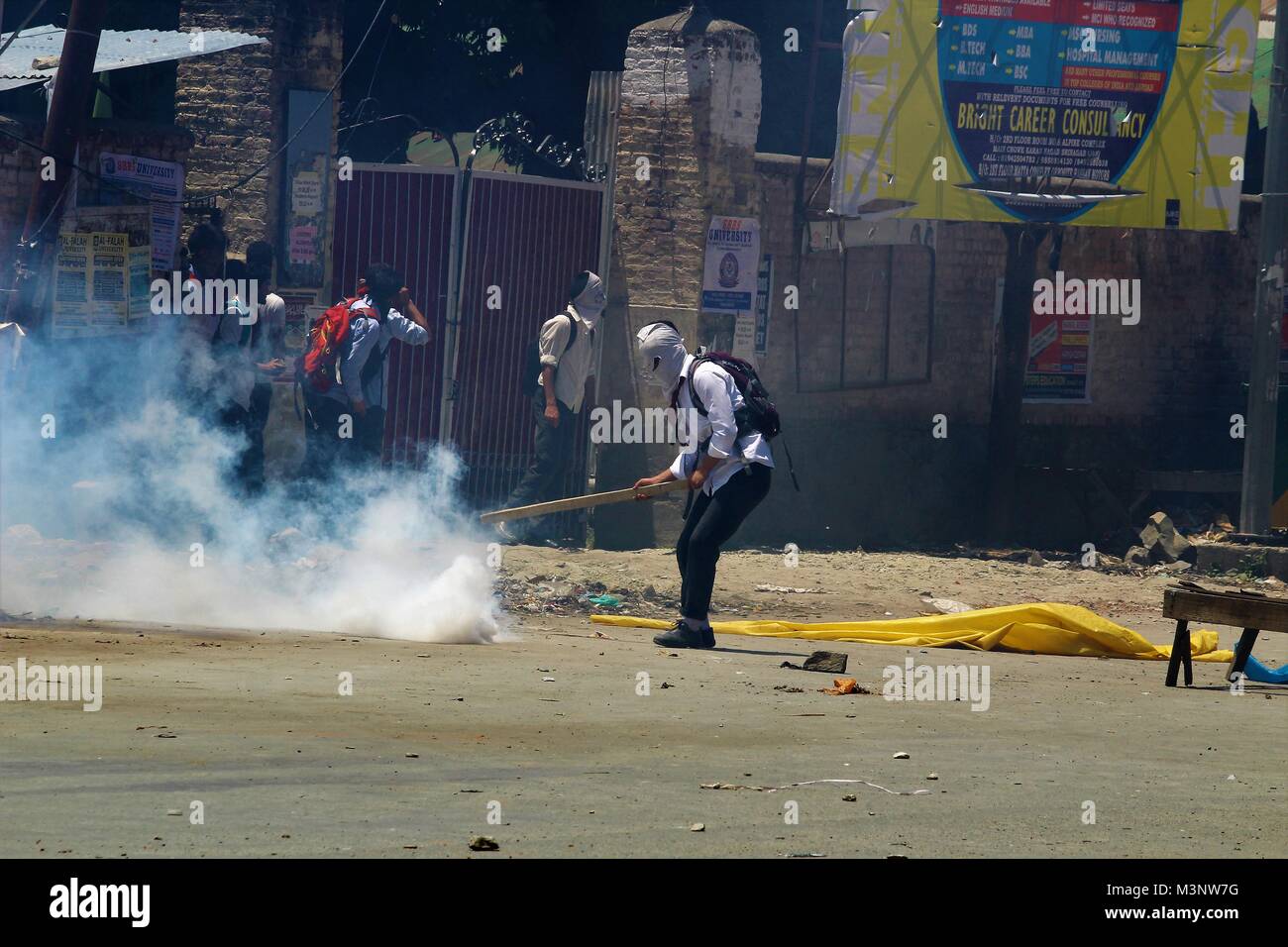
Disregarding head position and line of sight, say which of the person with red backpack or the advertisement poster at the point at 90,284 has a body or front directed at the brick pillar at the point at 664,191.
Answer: the person with red backpack

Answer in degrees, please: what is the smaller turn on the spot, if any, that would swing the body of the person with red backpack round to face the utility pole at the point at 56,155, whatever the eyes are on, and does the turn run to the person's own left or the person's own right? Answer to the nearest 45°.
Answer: approximately 135° to the person's own left

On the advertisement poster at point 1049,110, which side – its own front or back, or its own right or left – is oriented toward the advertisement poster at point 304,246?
right

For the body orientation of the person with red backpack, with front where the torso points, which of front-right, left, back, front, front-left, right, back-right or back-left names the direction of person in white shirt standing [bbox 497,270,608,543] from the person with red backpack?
front

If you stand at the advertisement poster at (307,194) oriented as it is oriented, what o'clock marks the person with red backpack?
The person with red backpack is roughly at 12 o'clock from the advertisement poster.

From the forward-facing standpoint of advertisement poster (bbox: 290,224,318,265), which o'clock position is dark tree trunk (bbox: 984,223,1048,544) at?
The dark tree trunk is roughly at 9 o'clock from the advertisement poster.

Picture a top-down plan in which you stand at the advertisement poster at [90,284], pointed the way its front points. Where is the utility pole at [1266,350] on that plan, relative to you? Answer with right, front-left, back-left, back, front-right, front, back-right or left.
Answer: left

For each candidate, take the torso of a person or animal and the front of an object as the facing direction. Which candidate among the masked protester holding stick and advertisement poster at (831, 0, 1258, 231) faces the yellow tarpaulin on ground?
the advertisement poster

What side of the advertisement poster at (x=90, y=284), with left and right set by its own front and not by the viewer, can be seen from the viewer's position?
front

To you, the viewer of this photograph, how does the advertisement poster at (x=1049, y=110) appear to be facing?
facing the viewer

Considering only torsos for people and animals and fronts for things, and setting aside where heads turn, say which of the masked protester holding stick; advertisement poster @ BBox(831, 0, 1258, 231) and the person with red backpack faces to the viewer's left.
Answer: the masked protester holding stick

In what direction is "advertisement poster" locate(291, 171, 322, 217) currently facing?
toward the camera

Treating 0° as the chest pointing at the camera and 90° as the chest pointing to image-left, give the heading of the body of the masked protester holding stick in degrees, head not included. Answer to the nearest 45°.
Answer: approximately 90°

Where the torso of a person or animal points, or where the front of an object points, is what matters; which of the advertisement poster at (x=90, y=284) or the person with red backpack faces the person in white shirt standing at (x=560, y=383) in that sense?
the person with red backpack

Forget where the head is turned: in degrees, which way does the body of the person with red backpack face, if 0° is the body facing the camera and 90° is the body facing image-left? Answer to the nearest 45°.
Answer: approximately 225°

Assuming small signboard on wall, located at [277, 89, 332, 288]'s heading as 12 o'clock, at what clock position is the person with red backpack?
The person with red backpack is roughly at 12 o'clock from the small signboard on wall.
